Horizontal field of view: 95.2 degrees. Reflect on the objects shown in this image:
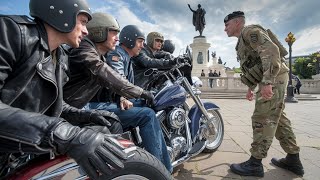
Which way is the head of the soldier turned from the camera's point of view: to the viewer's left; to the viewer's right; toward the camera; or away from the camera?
to the viewer's left

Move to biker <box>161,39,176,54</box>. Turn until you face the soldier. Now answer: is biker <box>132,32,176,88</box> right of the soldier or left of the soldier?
right

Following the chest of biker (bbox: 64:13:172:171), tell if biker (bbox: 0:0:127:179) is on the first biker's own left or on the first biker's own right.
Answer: on the first biker's own right

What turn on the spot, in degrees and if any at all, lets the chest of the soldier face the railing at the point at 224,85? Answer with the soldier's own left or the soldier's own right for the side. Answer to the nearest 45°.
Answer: approximately 90° to the soldier's own right

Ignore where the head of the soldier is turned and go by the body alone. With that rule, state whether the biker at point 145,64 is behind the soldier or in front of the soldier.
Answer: in front

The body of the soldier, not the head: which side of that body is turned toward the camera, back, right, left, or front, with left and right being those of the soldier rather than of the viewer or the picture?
left

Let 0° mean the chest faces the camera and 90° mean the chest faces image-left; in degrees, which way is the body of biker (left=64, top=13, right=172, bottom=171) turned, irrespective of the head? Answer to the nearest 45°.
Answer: approximately 270°

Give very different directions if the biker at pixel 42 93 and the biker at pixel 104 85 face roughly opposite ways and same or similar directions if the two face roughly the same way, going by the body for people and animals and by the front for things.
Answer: same or similar directions

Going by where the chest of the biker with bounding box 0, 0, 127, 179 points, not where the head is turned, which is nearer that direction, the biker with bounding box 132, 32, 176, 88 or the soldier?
the soldier

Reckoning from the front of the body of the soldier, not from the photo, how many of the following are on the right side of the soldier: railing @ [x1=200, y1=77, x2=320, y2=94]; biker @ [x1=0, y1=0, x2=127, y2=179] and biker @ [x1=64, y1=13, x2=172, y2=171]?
1

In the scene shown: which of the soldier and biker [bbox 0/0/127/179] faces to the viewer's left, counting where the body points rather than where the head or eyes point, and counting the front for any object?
the soldier

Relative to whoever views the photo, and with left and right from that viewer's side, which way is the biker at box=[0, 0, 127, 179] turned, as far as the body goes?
facing to the right of the viewer
